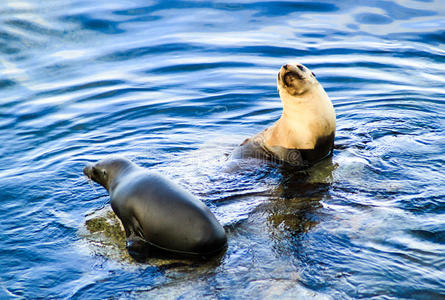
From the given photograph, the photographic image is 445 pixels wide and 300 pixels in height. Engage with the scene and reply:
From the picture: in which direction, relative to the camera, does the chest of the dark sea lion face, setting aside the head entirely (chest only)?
to the viewer's left

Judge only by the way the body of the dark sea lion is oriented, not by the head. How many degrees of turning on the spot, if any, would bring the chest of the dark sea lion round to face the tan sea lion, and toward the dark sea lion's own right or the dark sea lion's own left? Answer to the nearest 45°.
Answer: approximately 135° to the dark sea lion's own right
